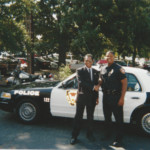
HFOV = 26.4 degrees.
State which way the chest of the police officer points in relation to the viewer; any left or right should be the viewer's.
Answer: facing the viewer and to the left of the viewer

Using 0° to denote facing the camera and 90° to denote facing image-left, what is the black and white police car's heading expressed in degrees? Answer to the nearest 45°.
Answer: approximately 90°

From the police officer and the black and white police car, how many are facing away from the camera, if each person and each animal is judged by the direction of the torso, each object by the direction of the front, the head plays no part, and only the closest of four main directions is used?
0

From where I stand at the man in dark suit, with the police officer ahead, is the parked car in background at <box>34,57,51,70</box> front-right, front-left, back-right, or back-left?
back-left

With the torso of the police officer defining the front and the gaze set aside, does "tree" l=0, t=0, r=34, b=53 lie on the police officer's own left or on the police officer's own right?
on the police officer's own right

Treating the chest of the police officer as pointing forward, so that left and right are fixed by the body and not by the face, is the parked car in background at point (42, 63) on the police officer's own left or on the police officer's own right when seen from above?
on the police officer's own right

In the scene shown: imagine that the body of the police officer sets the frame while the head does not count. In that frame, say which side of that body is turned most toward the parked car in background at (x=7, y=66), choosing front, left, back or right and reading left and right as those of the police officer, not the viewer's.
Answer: right
